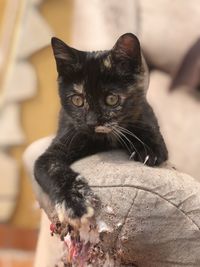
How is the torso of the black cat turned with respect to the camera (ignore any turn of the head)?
toward the camera
